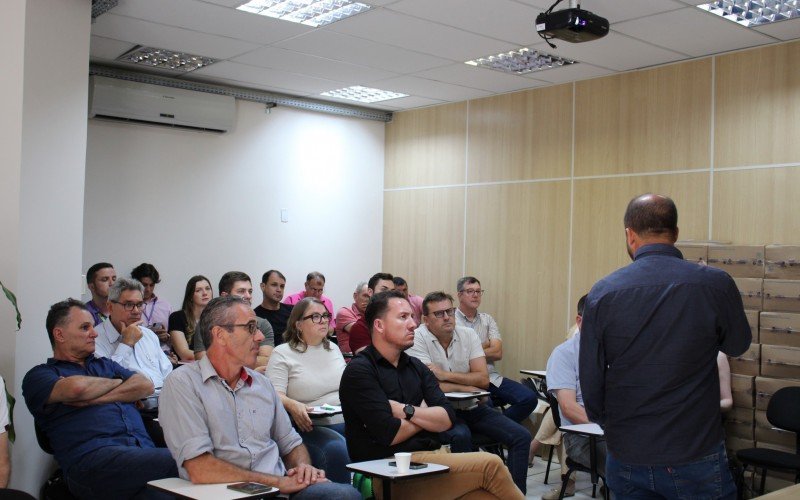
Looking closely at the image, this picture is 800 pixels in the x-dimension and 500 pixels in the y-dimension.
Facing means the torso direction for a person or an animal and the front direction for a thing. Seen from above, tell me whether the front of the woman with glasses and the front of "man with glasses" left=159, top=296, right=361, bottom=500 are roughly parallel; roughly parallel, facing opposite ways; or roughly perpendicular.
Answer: roughly parallel

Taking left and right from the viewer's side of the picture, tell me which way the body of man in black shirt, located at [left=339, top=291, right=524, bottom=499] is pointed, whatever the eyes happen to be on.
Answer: facing the viewer and to the right of the viewer

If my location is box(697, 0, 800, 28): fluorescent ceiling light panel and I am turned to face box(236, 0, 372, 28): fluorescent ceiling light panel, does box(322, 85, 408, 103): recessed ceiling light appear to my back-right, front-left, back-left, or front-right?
front-right

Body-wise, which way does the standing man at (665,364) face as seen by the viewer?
away from the camera

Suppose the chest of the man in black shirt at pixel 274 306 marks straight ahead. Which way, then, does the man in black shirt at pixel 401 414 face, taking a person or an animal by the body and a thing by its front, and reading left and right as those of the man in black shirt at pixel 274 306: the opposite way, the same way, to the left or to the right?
the same way

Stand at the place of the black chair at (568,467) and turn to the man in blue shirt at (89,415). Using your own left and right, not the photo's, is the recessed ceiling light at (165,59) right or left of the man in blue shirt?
right

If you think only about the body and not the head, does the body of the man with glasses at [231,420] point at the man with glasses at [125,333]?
no

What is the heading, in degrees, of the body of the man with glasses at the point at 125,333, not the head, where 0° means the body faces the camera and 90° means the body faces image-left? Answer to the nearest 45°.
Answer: approximately 315°

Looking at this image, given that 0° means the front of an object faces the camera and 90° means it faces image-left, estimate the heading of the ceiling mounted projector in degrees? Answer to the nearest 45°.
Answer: approximately 315°

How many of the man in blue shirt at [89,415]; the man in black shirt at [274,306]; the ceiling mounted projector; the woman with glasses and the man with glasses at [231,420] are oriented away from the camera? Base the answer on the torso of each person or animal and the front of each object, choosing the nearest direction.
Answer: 0

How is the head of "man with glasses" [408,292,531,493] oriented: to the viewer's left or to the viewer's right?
to the viewer's right

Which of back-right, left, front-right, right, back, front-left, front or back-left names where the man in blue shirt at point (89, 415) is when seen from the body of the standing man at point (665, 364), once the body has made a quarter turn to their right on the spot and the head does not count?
back

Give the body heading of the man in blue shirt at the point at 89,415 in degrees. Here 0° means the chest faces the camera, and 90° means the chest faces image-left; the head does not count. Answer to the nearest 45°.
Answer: approximately 315°

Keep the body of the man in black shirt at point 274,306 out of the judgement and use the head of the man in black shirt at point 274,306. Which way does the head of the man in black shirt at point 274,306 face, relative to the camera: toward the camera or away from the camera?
toward the camera

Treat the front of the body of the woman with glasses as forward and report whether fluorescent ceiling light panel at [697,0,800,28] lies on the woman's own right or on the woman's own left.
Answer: on the woman's own left

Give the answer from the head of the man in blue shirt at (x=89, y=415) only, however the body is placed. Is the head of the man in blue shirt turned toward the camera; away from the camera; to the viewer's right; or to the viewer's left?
to the viewer's right

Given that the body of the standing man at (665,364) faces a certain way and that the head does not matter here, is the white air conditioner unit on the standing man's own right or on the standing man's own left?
on the standing man's own left

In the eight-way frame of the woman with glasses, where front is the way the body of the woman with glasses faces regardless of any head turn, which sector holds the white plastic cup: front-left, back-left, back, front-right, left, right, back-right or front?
front-right

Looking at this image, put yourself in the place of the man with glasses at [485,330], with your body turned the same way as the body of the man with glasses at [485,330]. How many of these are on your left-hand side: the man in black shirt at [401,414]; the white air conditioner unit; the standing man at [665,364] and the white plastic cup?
0
